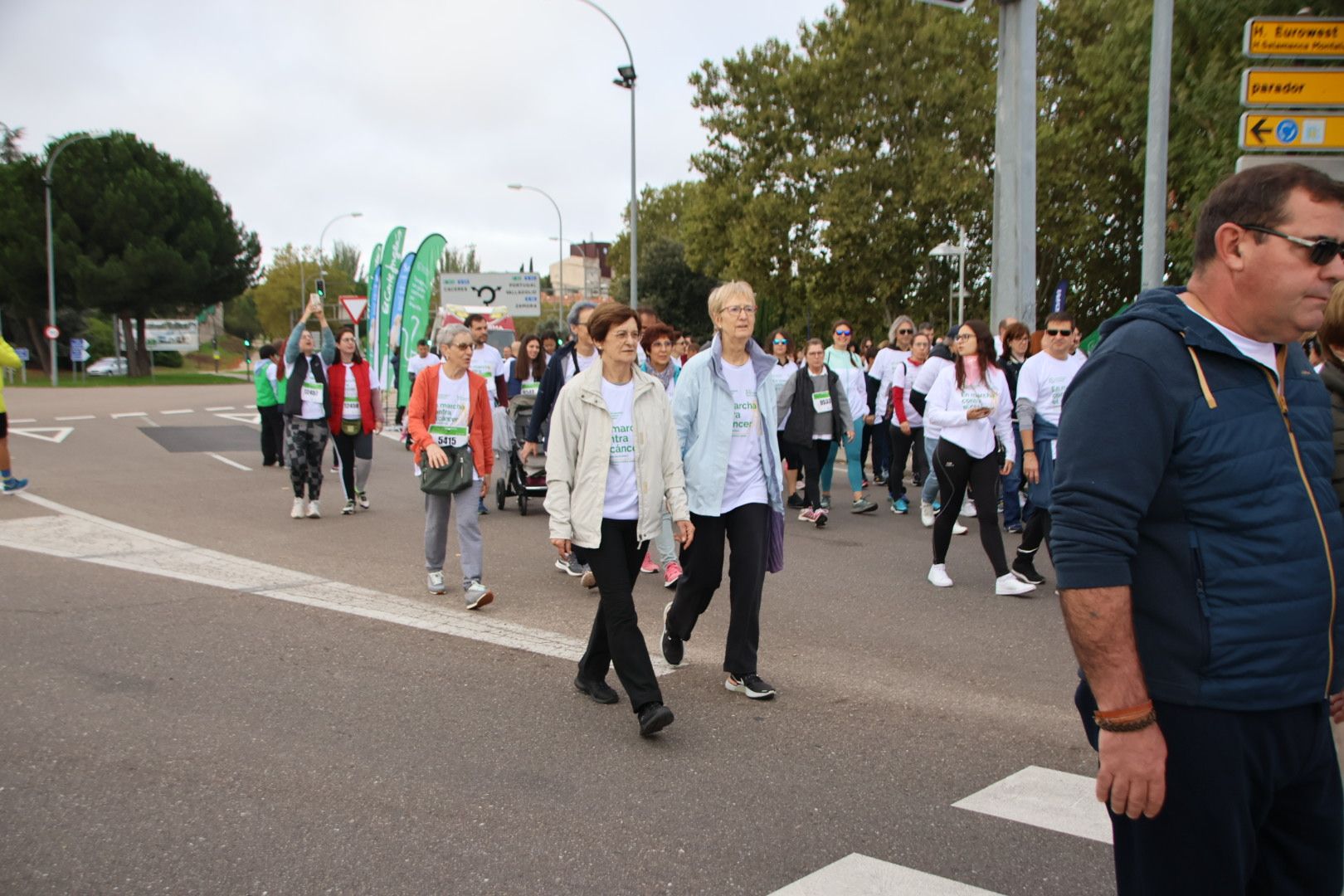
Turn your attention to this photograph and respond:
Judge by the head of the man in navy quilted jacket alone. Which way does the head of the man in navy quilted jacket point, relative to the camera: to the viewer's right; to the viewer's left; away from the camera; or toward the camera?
to the viewer's right

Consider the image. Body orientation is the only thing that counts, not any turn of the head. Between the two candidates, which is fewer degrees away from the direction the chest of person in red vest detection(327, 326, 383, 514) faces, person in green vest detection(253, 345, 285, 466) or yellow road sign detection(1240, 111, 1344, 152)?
the yellow road sign

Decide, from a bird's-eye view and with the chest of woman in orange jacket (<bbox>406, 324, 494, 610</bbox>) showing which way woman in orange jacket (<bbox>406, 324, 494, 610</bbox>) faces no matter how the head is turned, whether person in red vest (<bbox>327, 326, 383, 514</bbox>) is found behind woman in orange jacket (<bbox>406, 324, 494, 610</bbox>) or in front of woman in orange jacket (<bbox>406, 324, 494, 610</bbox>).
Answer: behind

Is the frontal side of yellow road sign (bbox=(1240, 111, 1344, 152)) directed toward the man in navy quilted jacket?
yes

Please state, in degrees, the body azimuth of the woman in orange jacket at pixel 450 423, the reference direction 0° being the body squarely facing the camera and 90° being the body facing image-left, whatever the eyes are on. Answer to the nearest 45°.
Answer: approximately 0°

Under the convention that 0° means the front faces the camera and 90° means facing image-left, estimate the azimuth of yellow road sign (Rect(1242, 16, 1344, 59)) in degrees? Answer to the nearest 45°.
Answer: approximately 0°

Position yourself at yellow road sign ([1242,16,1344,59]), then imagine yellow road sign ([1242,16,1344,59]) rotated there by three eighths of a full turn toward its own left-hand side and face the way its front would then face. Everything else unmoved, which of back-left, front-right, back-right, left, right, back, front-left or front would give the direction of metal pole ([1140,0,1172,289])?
left
